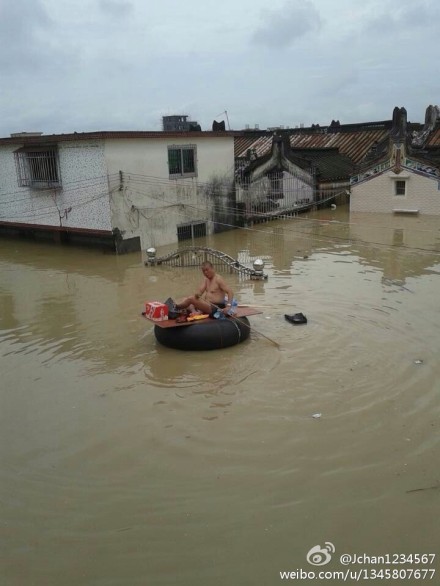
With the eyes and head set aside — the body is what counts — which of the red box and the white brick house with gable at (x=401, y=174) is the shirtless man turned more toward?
the red box

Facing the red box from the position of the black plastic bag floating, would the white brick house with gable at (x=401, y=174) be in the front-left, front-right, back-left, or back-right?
back-right

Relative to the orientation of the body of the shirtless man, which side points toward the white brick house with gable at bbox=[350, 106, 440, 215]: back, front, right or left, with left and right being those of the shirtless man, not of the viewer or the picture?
back

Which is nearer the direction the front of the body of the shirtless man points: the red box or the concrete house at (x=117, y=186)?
the red box

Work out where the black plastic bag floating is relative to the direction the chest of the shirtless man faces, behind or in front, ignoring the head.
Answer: behind

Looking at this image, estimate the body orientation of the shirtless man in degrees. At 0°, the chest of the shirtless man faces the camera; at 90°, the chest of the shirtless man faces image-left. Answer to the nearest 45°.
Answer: approximately 45°

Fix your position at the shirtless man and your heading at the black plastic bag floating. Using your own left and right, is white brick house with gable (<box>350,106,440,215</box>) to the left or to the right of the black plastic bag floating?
left

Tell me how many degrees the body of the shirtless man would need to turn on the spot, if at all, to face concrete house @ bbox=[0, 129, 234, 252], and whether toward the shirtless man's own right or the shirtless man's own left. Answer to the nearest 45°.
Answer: approximately 135° to the shirtless man's own right

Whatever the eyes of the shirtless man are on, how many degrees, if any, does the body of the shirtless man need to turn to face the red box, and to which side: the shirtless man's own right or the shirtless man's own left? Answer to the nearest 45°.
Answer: approximately 45° to the shirtless man's own right
